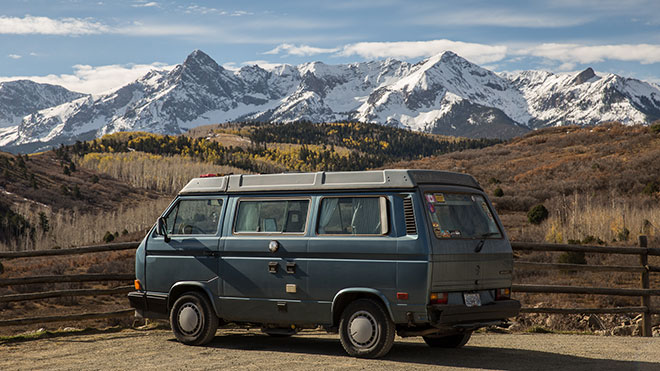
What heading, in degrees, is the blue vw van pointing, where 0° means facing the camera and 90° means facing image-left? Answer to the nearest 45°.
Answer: approximately 135°

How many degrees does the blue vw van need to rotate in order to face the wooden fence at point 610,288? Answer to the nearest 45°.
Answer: approximately 90° to its right

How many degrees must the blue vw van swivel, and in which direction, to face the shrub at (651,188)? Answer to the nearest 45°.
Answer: approximately 90° to its right

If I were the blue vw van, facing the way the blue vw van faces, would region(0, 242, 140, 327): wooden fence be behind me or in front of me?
in front

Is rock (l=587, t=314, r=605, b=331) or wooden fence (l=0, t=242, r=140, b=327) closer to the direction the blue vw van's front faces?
the wooden fence

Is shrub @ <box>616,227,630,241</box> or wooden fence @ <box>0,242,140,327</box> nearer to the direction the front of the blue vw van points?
the wooden fence

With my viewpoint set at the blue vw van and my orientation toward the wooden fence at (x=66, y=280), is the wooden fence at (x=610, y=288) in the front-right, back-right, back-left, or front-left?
back-right

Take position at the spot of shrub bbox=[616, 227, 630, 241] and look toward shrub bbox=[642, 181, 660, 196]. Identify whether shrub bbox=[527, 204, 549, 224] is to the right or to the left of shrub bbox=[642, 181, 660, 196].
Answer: left
